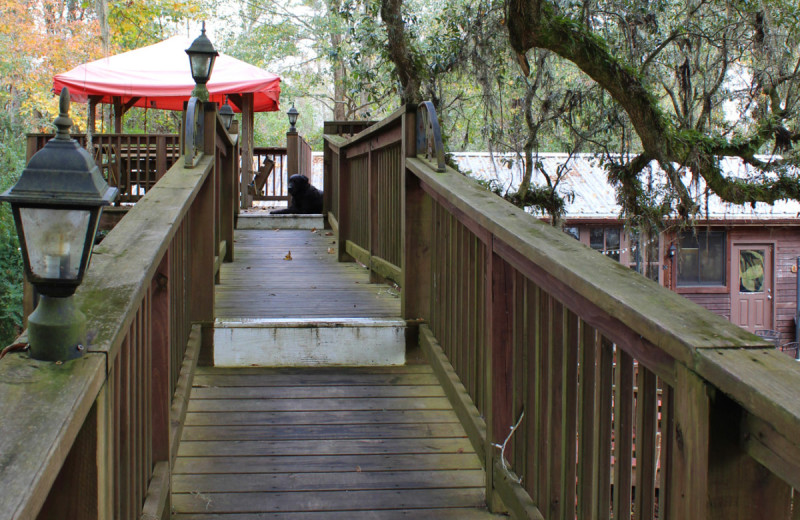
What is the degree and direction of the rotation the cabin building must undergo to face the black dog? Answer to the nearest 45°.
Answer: approximately 45° to its right

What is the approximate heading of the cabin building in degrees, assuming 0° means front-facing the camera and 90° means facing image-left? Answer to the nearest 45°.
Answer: approximately 0°

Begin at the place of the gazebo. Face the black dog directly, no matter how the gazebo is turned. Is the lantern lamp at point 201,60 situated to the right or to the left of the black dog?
right

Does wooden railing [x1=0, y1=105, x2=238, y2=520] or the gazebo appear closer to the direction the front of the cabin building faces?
the wooden railing

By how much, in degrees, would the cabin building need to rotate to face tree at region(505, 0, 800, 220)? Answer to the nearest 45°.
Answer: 0° — it already faces it

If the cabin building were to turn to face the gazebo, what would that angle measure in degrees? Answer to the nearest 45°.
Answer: approximately 45° to its right

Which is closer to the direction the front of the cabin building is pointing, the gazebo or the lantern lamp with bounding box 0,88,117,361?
the lantern lamp
